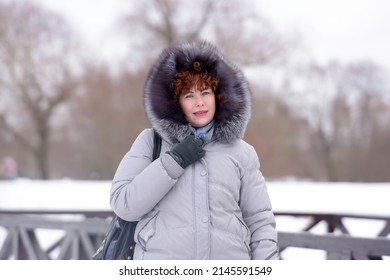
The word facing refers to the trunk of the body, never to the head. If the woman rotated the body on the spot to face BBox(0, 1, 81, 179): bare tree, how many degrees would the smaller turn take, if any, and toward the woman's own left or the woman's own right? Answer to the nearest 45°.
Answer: approximately 180°

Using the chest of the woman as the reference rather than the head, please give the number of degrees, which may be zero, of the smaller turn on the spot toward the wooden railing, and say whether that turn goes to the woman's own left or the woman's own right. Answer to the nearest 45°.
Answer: approximately 180°

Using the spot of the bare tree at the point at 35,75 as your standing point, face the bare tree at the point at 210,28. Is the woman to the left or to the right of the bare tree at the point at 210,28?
right

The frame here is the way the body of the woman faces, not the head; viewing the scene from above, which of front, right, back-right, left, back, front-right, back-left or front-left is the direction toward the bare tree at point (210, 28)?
back

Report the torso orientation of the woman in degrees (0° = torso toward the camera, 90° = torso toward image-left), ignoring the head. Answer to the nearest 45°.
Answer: approximately 0°
